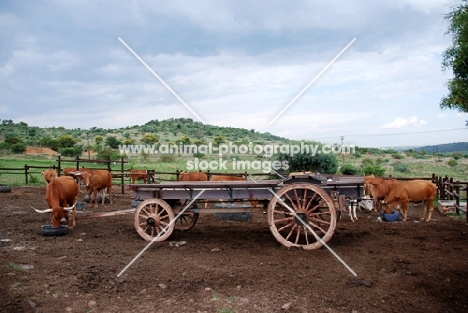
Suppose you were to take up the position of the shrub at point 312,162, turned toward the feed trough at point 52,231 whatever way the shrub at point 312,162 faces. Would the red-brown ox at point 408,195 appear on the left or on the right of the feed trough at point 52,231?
left

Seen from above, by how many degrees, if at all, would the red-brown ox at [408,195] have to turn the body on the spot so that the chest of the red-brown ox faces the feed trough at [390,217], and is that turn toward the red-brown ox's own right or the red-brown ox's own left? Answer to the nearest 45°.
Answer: approximately 45° to the red-brown ox's own left

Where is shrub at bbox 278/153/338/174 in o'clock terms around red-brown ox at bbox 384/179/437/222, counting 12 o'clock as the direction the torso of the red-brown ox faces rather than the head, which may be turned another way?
The shrub is roughly at 2 o'clock from the red-brown ox.

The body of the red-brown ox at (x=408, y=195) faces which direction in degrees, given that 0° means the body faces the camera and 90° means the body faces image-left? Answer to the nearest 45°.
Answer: approximately 90°

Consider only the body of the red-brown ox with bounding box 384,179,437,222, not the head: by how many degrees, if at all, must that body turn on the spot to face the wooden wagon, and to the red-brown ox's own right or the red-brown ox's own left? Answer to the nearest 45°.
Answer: approximately 45° to the red-brown ox's own left

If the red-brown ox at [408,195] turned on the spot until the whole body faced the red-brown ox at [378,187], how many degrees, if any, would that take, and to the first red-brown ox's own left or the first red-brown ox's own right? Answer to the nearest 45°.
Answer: approximately 45° to the first red-brown ox's own right

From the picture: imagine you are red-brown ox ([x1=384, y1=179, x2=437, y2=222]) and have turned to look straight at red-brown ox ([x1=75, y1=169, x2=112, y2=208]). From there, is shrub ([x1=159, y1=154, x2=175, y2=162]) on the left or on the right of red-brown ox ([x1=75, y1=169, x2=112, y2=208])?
right

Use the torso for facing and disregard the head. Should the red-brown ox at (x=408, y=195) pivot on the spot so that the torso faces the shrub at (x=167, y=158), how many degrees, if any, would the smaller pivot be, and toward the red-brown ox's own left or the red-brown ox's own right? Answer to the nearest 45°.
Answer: approximately 45° to the red-brown ox's own right

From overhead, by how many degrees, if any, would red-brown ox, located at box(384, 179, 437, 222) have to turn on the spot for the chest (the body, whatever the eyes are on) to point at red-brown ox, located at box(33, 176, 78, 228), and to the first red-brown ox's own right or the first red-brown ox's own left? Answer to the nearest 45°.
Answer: approximately 45° to the first red-brown ox's own left
